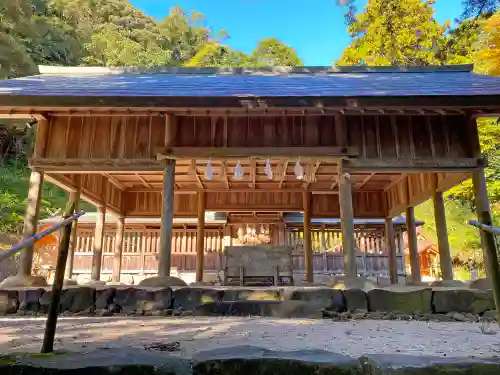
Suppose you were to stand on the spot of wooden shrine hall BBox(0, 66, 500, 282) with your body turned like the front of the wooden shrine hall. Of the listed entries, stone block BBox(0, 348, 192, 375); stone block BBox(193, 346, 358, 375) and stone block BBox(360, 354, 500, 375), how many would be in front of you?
3

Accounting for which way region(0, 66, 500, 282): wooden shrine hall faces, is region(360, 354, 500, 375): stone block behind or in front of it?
in front

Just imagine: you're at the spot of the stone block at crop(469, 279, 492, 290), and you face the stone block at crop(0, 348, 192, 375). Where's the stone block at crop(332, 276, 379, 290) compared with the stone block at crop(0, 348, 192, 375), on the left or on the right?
right

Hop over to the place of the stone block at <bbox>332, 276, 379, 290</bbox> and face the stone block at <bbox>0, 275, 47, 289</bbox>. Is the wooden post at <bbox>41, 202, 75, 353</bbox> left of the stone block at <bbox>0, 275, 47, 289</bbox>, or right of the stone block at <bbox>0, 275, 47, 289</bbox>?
left

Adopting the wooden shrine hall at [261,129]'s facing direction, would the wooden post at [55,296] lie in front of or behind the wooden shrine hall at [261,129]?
in front

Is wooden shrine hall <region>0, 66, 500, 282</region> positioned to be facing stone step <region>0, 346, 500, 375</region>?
yes

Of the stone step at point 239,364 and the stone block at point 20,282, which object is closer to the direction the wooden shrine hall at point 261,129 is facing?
the stone step

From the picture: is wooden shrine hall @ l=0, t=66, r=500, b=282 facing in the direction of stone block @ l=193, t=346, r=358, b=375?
yes

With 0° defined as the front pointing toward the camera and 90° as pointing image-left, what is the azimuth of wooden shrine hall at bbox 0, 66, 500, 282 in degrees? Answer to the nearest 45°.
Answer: approximately 0°
